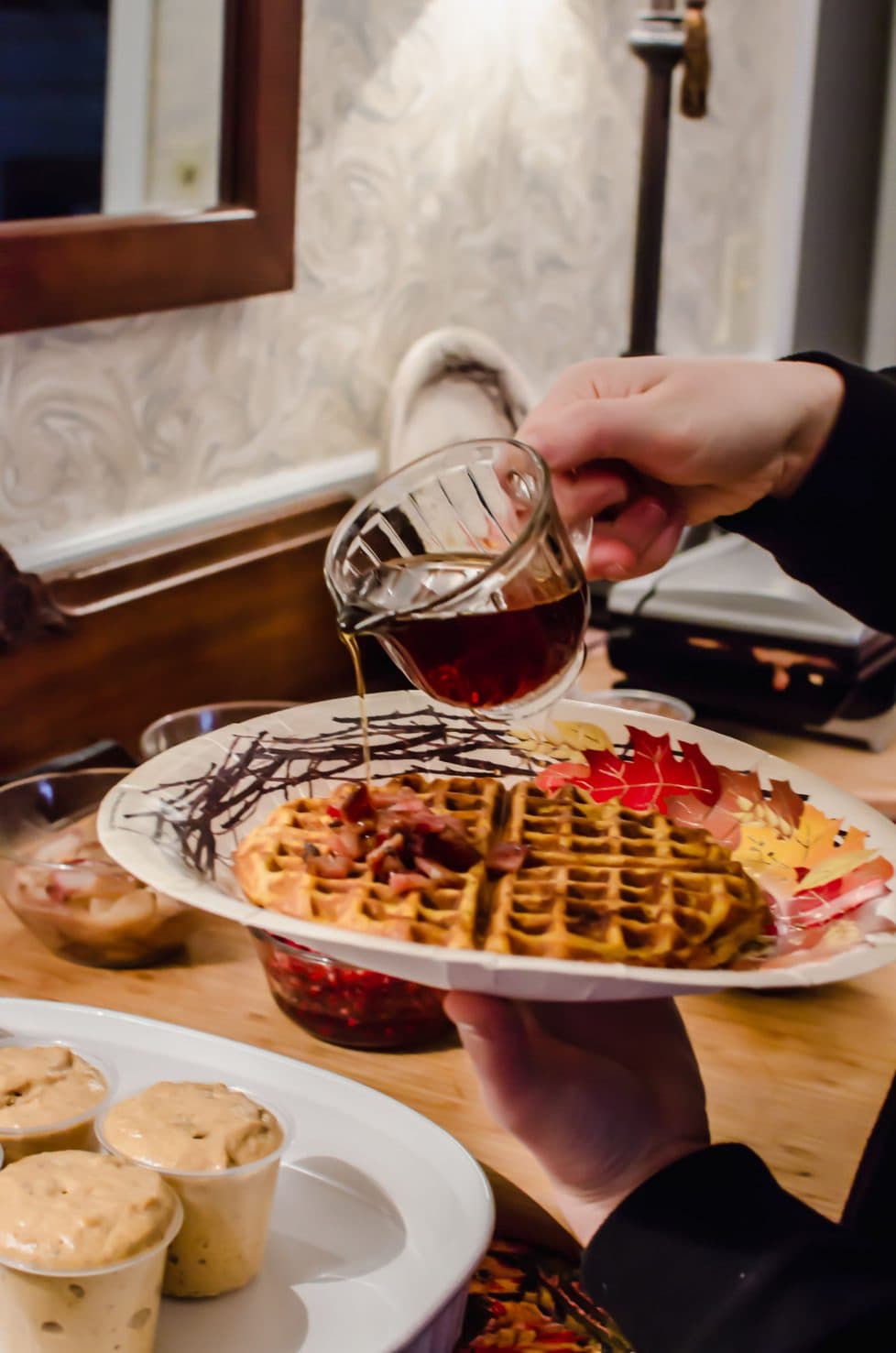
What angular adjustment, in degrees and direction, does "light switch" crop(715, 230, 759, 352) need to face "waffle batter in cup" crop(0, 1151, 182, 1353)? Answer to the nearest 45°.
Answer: approximately 45° to its right

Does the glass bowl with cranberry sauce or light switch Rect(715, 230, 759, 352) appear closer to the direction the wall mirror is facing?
the glass bowl with cranberry sauce

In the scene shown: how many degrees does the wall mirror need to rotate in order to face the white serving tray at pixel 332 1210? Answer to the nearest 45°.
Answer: approximately 45° to its right

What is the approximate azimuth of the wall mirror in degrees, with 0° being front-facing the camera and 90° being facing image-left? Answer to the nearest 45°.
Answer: approximately 315°

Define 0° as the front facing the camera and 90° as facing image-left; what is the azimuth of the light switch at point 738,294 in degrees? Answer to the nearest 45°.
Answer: approximately 315°
